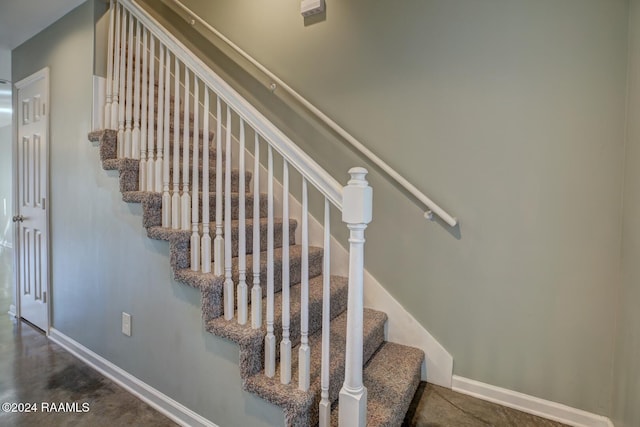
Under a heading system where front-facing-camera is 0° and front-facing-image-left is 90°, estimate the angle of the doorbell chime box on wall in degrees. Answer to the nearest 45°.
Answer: approximately 45°

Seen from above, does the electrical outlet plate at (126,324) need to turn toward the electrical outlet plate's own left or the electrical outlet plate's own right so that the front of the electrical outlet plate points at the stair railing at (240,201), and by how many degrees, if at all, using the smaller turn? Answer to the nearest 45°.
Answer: approximately 90° to the electrical outlet plate's own left

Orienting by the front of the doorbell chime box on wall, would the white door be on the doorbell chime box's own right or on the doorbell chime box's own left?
on the doorbell chime box's own right

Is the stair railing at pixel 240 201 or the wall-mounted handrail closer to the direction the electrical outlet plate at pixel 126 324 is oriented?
the stair railing
